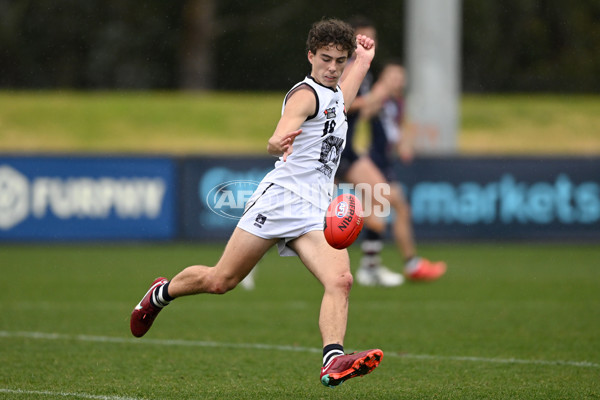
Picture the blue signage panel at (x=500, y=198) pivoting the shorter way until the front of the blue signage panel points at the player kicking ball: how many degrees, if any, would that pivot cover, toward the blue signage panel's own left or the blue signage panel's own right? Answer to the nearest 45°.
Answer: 0° — it already faces them

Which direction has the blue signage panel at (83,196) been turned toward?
toward the camera

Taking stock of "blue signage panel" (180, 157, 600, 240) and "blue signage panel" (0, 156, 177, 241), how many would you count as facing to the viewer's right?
0

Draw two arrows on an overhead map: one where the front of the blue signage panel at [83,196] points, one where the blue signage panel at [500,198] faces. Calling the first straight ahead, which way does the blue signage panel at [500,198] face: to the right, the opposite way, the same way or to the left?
the same way

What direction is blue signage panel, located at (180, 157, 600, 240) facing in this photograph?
toward the camera

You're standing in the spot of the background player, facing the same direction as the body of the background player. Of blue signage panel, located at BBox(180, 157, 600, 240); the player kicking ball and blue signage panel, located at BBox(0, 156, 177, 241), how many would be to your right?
1

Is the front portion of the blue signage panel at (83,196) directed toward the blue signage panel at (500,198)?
no

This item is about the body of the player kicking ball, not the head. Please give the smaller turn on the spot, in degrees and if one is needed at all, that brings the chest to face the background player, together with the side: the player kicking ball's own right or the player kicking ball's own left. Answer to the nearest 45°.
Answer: approximately 135° to the player kicking ball's own left

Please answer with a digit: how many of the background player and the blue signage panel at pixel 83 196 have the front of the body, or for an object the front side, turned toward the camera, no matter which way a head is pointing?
1

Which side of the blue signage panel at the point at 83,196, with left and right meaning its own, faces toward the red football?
front

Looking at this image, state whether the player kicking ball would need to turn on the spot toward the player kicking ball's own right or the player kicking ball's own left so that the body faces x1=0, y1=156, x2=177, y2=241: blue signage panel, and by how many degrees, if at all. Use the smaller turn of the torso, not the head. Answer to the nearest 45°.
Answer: approximately 135° to the player kicking ball's own left

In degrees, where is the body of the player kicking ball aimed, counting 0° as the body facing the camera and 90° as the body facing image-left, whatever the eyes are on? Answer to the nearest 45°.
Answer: approximately 315°

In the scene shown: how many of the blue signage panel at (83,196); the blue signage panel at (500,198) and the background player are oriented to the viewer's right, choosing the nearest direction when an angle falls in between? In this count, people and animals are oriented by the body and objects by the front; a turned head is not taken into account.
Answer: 1

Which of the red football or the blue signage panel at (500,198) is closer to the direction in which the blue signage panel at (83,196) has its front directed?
the red football

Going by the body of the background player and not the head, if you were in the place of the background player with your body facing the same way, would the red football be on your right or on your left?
on your right

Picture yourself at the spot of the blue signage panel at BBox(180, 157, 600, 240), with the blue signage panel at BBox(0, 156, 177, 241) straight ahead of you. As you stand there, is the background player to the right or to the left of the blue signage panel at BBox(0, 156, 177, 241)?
left
